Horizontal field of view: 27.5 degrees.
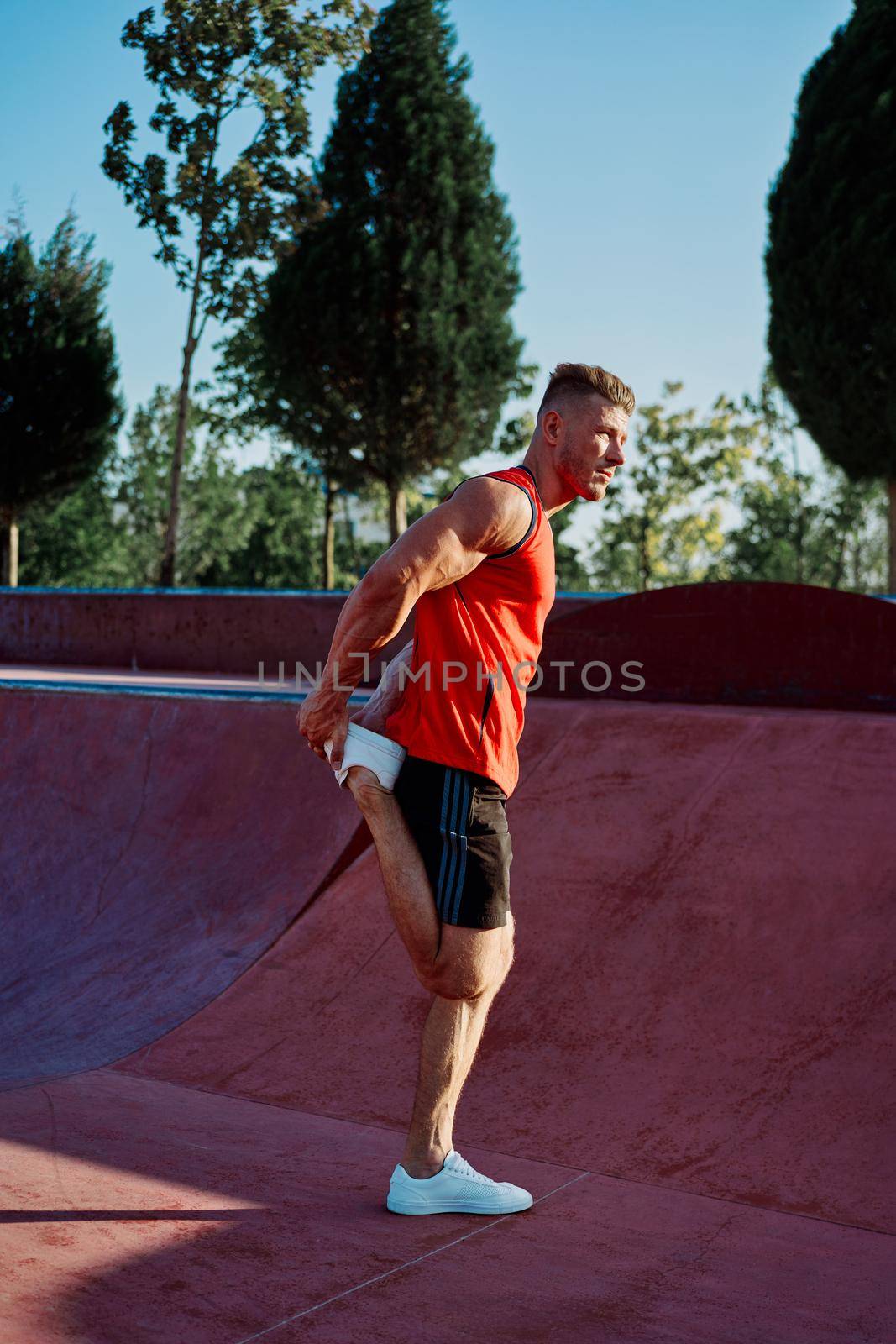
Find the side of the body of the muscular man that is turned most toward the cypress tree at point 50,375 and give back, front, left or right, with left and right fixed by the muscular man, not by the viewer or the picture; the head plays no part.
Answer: left

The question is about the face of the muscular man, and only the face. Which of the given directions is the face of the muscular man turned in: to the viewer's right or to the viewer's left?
to the viewer's right

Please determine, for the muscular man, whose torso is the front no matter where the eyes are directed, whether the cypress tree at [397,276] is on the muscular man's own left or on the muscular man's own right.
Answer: on the muscular man's own left

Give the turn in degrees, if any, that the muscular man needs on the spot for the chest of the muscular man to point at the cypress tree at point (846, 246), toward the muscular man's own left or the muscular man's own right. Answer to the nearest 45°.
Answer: approximately 90° to the muscular man's own left

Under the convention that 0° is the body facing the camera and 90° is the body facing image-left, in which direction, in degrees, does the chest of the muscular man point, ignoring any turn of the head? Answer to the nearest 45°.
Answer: approximately 270°

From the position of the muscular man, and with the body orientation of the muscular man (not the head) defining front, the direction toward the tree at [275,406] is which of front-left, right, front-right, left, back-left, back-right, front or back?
left
